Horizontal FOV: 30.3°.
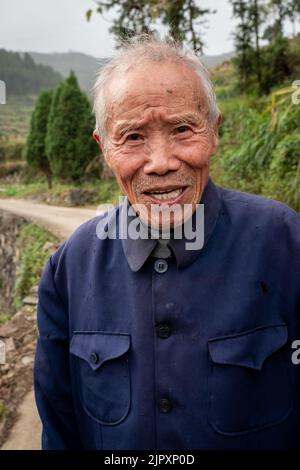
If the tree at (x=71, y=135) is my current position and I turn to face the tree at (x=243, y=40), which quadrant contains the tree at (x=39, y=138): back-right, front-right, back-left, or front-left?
back-left

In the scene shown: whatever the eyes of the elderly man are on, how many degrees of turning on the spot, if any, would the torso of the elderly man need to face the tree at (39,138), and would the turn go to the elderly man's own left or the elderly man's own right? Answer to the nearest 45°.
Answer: approximately 180°

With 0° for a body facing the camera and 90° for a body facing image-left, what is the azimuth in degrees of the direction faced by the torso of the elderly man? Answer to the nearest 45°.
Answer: approximately 0°

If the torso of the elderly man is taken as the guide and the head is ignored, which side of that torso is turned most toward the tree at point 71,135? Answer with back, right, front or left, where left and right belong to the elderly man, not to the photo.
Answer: back

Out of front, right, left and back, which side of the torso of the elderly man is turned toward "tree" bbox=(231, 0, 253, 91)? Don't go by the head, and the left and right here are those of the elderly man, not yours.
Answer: back
